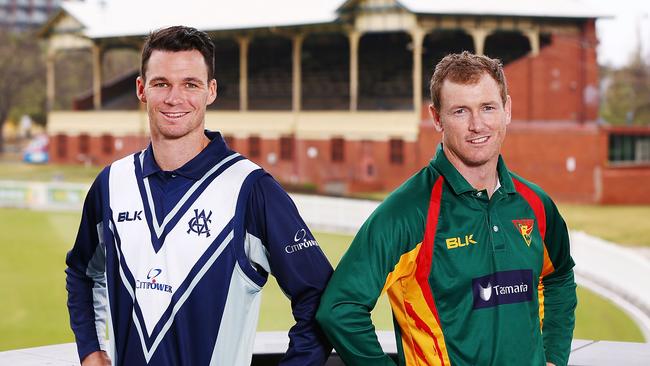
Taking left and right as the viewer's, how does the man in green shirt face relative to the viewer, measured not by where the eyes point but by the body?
facing the viewer and to the right of the viewer

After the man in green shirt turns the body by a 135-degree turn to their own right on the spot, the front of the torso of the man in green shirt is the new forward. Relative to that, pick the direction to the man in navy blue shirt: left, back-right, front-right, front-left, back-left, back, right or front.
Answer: front

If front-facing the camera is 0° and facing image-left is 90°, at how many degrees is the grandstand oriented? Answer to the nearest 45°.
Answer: approximately 45°

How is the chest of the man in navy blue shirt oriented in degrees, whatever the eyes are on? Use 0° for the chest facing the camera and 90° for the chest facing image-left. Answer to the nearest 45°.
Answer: approximately 45°

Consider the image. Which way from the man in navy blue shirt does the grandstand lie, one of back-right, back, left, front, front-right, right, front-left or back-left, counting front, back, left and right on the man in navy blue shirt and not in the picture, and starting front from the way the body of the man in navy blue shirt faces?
back-right

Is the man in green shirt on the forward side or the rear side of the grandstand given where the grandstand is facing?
on the forward side
